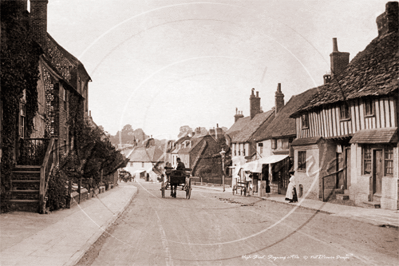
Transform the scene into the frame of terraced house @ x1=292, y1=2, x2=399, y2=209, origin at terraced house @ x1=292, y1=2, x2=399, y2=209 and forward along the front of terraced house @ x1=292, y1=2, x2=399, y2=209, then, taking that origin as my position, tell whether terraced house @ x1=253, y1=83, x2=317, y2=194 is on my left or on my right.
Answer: on my right

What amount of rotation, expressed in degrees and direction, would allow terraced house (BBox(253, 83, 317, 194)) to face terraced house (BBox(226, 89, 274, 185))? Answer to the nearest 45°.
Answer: approximately 135° to its right

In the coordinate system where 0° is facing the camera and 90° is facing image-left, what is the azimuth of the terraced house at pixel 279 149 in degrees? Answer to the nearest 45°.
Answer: approximately 45°

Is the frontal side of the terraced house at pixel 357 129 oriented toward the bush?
yes

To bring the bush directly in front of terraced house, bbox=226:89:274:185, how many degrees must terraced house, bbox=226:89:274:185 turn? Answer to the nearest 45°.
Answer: approximately 45° to its left

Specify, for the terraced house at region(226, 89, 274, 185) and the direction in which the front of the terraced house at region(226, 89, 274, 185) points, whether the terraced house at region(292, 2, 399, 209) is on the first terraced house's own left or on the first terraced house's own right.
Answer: on the first terraced house's own left

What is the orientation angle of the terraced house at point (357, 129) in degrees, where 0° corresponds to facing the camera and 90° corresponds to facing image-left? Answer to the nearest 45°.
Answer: approximately 45°

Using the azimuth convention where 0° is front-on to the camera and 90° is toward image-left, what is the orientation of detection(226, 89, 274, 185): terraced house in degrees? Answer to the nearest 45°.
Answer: approximately 45°

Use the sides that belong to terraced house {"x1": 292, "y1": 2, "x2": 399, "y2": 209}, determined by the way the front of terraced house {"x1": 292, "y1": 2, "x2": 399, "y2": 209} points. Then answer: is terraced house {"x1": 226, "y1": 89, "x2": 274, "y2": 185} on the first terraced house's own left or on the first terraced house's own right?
on the first terraced house's own right
